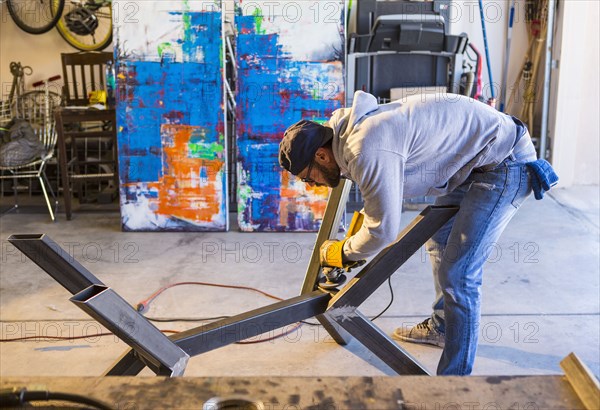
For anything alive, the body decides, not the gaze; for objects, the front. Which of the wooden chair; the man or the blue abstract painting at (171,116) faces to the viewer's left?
the man

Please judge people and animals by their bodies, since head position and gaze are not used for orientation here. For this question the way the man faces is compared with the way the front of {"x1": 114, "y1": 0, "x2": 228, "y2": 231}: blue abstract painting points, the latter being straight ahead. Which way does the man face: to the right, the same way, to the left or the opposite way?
to the right

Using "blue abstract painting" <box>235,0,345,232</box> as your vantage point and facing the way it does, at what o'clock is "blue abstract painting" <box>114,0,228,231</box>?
"blue abstract painting" <box>114,0,228,231</box> is roughly at 3 o'clock from "blue abstract painting" <box>235,0,345,232</box>.

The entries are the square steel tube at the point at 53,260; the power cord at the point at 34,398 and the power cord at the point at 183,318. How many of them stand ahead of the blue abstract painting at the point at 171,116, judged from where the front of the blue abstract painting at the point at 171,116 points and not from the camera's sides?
3

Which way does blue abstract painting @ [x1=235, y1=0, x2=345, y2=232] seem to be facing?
toward the camera

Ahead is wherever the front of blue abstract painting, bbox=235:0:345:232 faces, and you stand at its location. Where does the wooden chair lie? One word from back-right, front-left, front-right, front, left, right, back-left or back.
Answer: back-right

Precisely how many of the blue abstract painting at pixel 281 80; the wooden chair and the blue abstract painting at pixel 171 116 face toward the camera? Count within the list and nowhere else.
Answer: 3

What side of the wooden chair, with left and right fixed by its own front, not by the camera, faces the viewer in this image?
front

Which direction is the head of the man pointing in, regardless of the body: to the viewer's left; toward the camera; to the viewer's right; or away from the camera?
to the viewer's left

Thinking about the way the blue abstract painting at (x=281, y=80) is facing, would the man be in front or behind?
in front

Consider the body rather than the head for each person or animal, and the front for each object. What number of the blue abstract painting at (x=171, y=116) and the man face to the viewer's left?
1

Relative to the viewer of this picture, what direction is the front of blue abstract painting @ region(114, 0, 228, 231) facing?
facing the viewer

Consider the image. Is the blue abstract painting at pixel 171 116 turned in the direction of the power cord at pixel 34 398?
yes

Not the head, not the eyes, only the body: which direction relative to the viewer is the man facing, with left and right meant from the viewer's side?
facing to the left of the viewer
